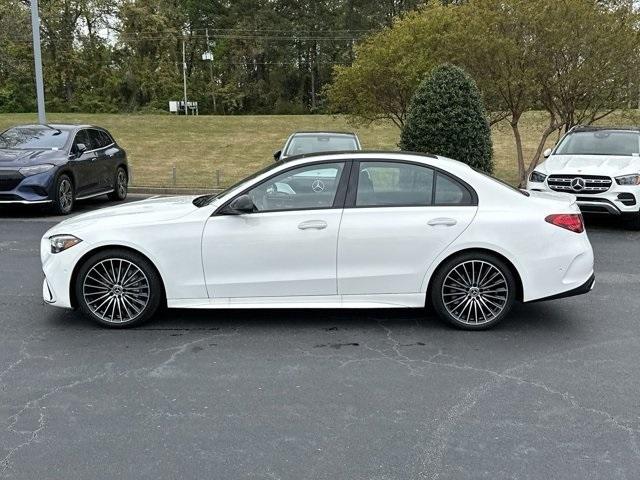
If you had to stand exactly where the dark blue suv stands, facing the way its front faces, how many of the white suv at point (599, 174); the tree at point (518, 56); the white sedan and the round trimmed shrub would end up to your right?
0

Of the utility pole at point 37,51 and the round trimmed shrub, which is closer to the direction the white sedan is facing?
the utility pole

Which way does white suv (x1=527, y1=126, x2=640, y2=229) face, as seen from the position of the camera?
facing the viewer and to the left of the viewer

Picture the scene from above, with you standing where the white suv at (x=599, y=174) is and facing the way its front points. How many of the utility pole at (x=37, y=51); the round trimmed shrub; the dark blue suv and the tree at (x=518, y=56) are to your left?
0

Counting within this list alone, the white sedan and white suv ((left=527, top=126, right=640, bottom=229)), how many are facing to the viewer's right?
0

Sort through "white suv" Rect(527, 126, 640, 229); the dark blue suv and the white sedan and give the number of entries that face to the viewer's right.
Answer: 0

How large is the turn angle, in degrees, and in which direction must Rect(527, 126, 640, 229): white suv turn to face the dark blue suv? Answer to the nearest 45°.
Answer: approximately 45° to its right

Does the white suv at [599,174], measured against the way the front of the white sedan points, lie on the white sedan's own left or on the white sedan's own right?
on the white sedan's own right

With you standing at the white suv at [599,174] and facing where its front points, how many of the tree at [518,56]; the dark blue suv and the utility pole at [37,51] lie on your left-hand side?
0

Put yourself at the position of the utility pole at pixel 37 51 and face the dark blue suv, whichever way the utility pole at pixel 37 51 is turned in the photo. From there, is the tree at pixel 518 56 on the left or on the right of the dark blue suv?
left

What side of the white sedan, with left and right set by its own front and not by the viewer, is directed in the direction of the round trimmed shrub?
right

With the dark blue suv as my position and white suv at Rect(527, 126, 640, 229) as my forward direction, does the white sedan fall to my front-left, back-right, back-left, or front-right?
front-right

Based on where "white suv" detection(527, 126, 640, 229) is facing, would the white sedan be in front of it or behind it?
in front

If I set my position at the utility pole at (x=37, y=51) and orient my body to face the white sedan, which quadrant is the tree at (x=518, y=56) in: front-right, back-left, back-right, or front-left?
front-left

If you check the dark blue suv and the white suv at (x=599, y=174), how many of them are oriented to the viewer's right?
0

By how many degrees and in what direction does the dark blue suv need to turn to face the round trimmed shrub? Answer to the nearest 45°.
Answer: approximately 135° to its left

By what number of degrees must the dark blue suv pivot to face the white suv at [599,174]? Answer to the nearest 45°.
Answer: approximately 90° to its left

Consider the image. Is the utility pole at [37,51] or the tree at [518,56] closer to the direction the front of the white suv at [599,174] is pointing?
the utility pole

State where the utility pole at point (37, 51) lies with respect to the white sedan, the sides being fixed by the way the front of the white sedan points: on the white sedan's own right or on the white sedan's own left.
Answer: on the white sedan's own right

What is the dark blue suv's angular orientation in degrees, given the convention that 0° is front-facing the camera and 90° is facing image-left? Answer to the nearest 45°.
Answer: approximately 45°

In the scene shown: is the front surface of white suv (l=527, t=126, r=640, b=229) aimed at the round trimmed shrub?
no

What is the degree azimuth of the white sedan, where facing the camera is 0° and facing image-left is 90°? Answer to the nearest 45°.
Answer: approximately 90°

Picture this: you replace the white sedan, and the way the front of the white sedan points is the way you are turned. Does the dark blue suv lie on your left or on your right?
on your right
